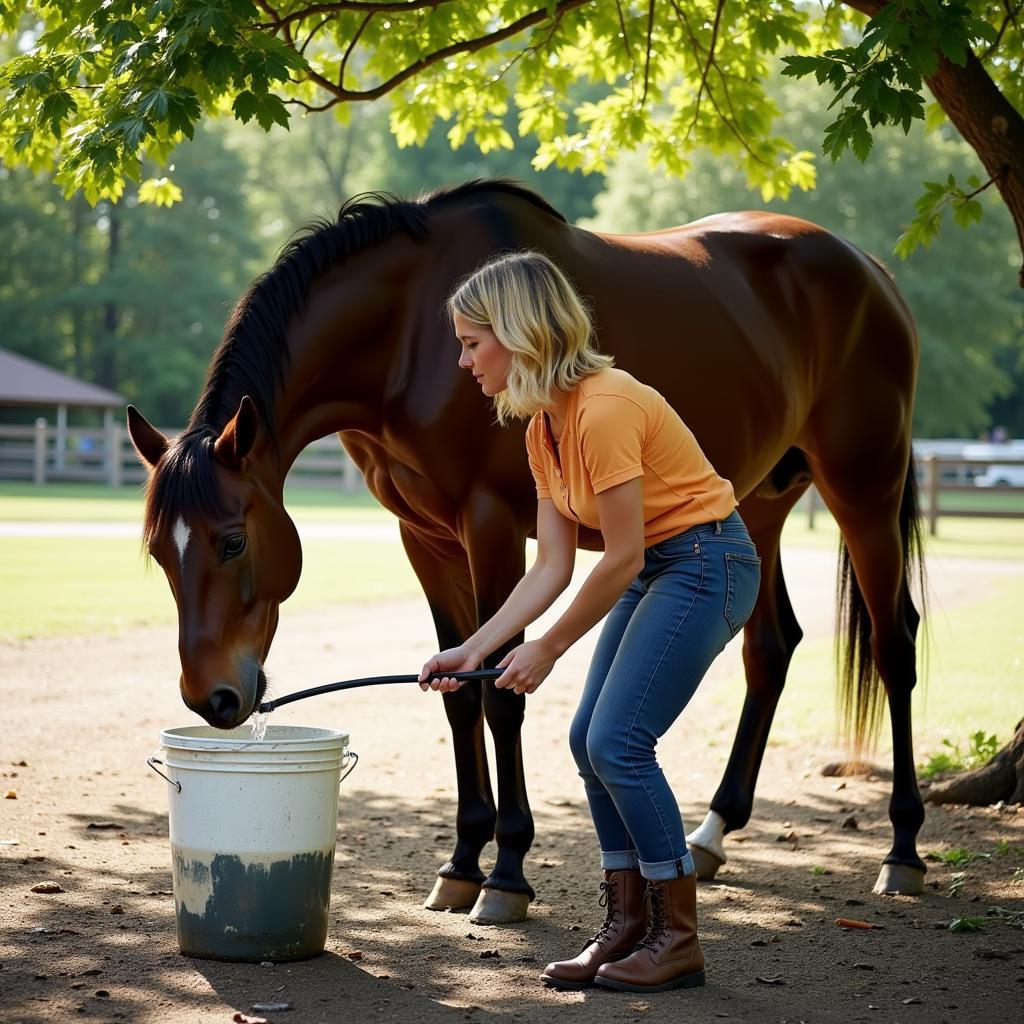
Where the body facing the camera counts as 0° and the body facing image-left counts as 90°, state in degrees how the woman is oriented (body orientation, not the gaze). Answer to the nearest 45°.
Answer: approximately 90°

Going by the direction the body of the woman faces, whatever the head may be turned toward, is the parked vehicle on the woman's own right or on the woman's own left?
on the woman's own right

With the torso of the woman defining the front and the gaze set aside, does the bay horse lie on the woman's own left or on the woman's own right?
on the woman's own right

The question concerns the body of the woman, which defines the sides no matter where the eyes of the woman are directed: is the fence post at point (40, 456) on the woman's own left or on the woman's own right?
on the woman's own right

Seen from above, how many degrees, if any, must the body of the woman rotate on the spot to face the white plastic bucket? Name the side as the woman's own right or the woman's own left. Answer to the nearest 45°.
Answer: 0° — they already face it

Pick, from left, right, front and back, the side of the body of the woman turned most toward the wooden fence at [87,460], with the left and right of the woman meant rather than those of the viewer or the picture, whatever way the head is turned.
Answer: right

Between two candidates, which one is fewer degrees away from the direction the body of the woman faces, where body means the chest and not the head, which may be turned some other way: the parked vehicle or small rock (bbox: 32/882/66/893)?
the small rock

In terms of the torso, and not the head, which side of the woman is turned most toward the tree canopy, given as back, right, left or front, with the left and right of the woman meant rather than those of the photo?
right

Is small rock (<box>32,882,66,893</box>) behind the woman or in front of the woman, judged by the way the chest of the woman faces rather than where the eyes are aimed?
in front

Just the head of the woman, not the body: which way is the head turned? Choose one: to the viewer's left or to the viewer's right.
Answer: to the viewer's left
